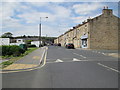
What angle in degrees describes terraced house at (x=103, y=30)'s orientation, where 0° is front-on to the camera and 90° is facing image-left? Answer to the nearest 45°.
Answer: approximately 90°
